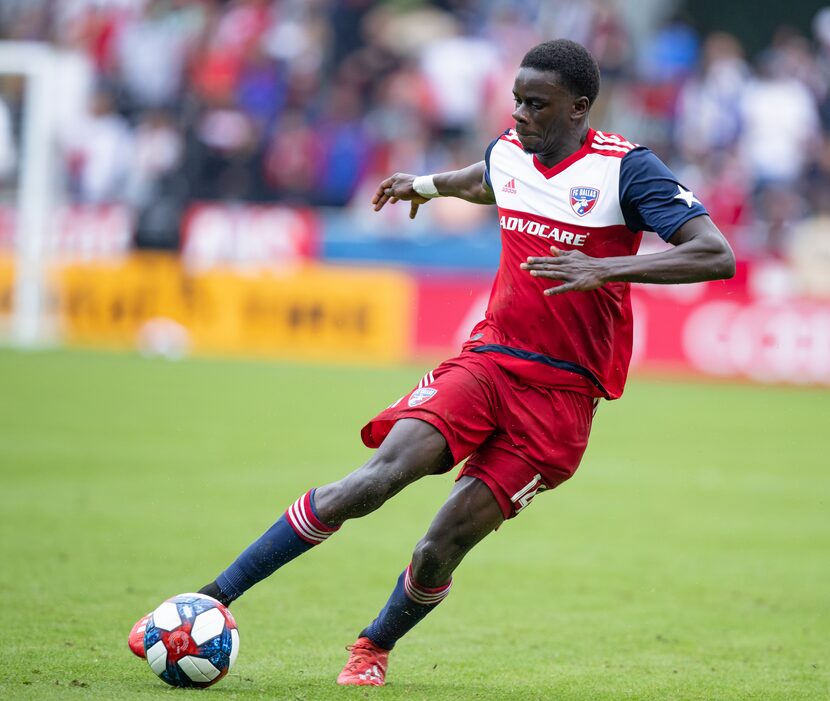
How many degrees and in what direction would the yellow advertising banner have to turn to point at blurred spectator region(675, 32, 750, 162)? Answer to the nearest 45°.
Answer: approximately 90° to its left

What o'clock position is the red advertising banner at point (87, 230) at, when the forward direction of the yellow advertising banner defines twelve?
The red advertising banner is roughly at 4 o'clock from the yellow advertising banner.

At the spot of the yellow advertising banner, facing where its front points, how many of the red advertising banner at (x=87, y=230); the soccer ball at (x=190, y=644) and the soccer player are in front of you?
2

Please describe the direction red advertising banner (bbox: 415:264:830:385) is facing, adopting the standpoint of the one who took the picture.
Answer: facing the viewer

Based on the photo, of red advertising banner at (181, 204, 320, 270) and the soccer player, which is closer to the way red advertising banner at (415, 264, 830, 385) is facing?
the soccer player

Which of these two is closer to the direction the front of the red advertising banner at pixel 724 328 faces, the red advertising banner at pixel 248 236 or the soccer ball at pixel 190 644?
the soccer ball

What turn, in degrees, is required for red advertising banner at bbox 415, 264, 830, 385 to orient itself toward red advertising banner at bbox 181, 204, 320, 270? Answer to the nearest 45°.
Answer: approximately 90° to its right

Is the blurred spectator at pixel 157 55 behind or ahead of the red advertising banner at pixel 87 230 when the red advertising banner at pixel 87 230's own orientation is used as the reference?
behind

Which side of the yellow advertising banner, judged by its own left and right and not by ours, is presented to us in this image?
front

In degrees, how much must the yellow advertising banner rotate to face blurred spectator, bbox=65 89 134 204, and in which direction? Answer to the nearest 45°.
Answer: approximately 135° to its right

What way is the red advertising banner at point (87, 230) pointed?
toward the camera

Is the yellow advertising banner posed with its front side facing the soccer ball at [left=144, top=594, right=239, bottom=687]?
yes

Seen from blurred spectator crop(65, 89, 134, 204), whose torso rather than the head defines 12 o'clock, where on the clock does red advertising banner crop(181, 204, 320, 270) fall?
The red advertising banner is roughly at 11 o'clock from the blurred spectator.
